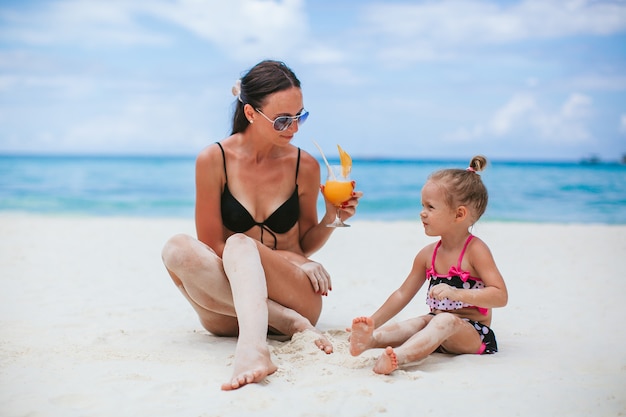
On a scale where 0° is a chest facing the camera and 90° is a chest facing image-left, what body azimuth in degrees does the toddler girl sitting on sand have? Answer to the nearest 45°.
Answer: approximately 45°

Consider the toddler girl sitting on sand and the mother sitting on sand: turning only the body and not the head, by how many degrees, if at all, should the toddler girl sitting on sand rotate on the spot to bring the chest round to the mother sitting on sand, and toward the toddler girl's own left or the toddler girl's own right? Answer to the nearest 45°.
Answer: approximately 45° to the toddler girl's own right

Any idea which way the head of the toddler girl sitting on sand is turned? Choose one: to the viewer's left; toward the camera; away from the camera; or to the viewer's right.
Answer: to the viewer's left

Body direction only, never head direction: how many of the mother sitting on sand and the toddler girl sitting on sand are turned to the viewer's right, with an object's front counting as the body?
0

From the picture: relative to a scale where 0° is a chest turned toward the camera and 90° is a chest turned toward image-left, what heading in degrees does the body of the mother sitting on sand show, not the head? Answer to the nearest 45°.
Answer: approximately 0°

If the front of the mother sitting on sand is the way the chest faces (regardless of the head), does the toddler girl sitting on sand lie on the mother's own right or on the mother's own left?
on the mother's own left
